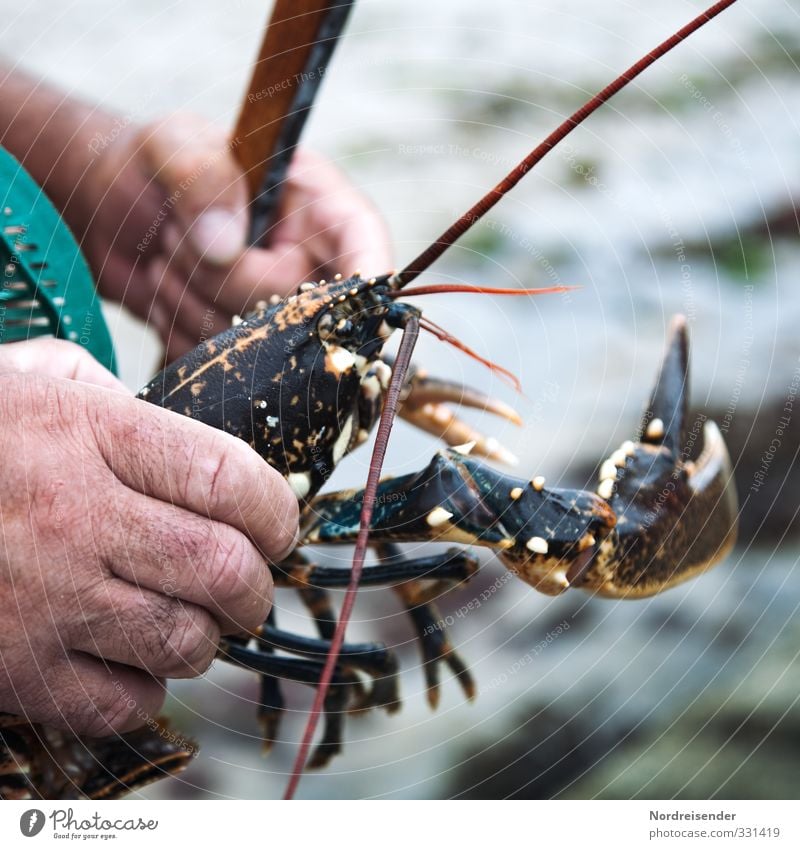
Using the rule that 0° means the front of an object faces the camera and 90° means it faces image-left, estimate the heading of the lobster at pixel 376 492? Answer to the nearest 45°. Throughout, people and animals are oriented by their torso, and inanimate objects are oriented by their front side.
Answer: approximately 270°
